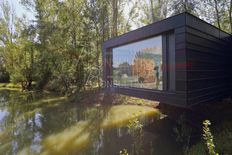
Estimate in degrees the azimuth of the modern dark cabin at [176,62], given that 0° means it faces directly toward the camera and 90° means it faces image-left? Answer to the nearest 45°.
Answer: approximately 45°
